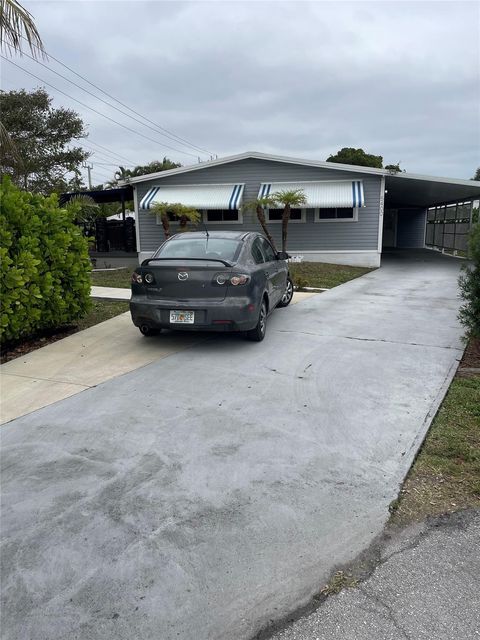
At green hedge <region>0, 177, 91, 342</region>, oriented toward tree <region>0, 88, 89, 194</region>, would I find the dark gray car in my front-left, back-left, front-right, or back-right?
back-right

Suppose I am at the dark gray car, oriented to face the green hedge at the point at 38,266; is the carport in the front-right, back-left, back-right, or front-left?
back-right

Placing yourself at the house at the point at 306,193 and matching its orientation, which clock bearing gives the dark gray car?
The dark gray car is roughly at 12 o'clock from the house.

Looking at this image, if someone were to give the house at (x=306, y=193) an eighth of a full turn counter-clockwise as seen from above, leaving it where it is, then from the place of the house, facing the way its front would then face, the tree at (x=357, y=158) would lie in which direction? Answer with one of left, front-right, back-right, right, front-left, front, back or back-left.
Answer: back-left

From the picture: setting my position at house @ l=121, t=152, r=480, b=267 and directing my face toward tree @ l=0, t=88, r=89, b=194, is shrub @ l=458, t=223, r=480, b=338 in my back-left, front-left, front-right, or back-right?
back-left

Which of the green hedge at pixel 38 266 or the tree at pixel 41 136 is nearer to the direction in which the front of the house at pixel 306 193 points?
the green hedge

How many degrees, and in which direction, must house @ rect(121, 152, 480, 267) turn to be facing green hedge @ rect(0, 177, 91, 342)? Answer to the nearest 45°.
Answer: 0° — it already faces it

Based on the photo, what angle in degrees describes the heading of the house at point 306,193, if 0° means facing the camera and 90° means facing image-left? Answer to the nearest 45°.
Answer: approximately 0°

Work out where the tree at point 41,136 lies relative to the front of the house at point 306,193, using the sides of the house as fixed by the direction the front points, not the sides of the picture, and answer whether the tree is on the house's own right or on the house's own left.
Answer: on the house's own right
